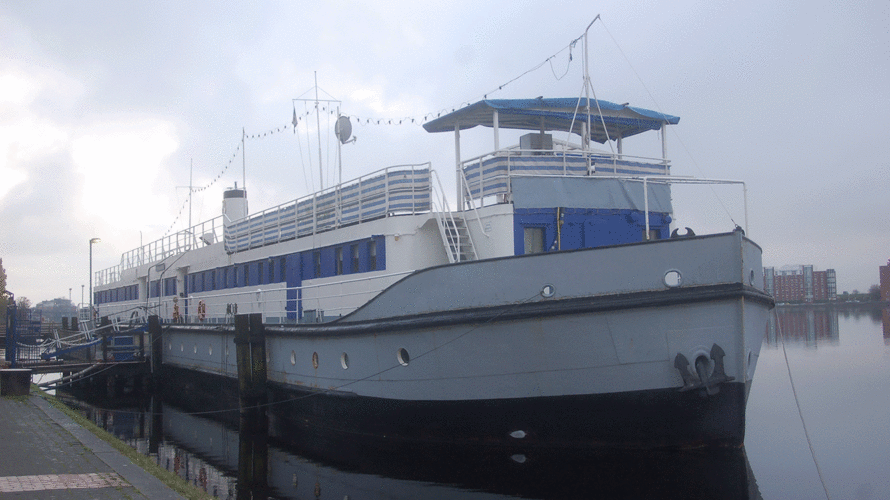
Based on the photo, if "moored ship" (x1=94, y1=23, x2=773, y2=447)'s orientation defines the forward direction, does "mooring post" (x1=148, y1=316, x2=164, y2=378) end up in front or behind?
behind

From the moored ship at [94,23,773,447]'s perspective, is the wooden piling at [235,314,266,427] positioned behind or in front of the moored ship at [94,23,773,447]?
behind

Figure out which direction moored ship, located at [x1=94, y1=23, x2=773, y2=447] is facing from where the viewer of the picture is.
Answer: facing the viewer and to the right of the viewer
